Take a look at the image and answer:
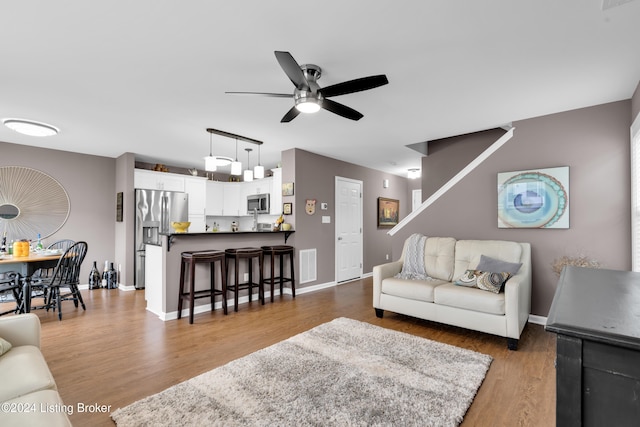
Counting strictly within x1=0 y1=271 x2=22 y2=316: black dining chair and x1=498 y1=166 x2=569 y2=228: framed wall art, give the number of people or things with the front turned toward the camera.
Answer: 1

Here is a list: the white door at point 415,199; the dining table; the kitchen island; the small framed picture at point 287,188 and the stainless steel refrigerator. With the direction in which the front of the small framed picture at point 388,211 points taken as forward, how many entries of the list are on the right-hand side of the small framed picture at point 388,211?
4

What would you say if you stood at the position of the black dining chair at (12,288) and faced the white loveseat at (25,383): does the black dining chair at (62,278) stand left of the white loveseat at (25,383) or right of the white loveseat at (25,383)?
left

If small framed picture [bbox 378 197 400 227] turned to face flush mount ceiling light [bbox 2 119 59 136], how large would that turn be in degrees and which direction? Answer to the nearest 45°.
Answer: approximately 90° to its right

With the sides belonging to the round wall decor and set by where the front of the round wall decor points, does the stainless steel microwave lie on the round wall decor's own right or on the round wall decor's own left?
on the round wall decor's own left
